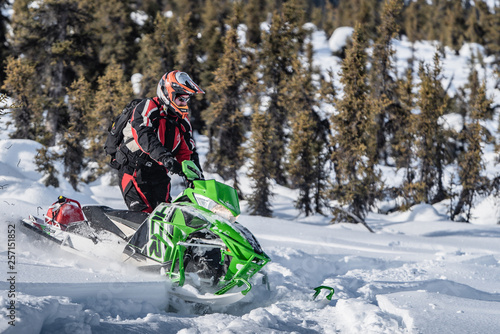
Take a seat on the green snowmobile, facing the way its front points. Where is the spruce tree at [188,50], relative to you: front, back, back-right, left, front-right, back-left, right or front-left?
back-left

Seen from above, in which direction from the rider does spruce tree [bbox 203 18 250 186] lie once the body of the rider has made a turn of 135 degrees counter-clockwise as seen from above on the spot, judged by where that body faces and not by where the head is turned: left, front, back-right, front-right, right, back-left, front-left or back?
front

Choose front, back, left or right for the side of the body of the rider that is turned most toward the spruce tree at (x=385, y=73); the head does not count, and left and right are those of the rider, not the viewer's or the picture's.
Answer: left

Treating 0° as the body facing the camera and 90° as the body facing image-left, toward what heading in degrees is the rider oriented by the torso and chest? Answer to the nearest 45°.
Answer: approximately 315°

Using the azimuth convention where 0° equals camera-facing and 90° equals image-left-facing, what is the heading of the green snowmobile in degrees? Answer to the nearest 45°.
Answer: approximately 315°

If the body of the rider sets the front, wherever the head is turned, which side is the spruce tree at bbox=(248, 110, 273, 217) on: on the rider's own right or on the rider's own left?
on the rider's own left

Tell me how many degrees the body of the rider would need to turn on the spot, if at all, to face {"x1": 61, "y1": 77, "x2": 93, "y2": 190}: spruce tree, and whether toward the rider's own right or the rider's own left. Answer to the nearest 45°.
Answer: approximately 135° to the rider's own left

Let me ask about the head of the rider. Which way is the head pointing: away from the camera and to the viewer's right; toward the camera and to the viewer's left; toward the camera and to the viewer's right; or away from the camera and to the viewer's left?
toward the camera and to the viewer's right

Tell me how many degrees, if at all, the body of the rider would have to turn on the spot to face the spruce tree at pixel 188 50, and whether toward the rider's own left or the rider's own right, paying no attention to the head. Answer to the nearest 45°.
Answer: approximately 135° to the rider's own left
